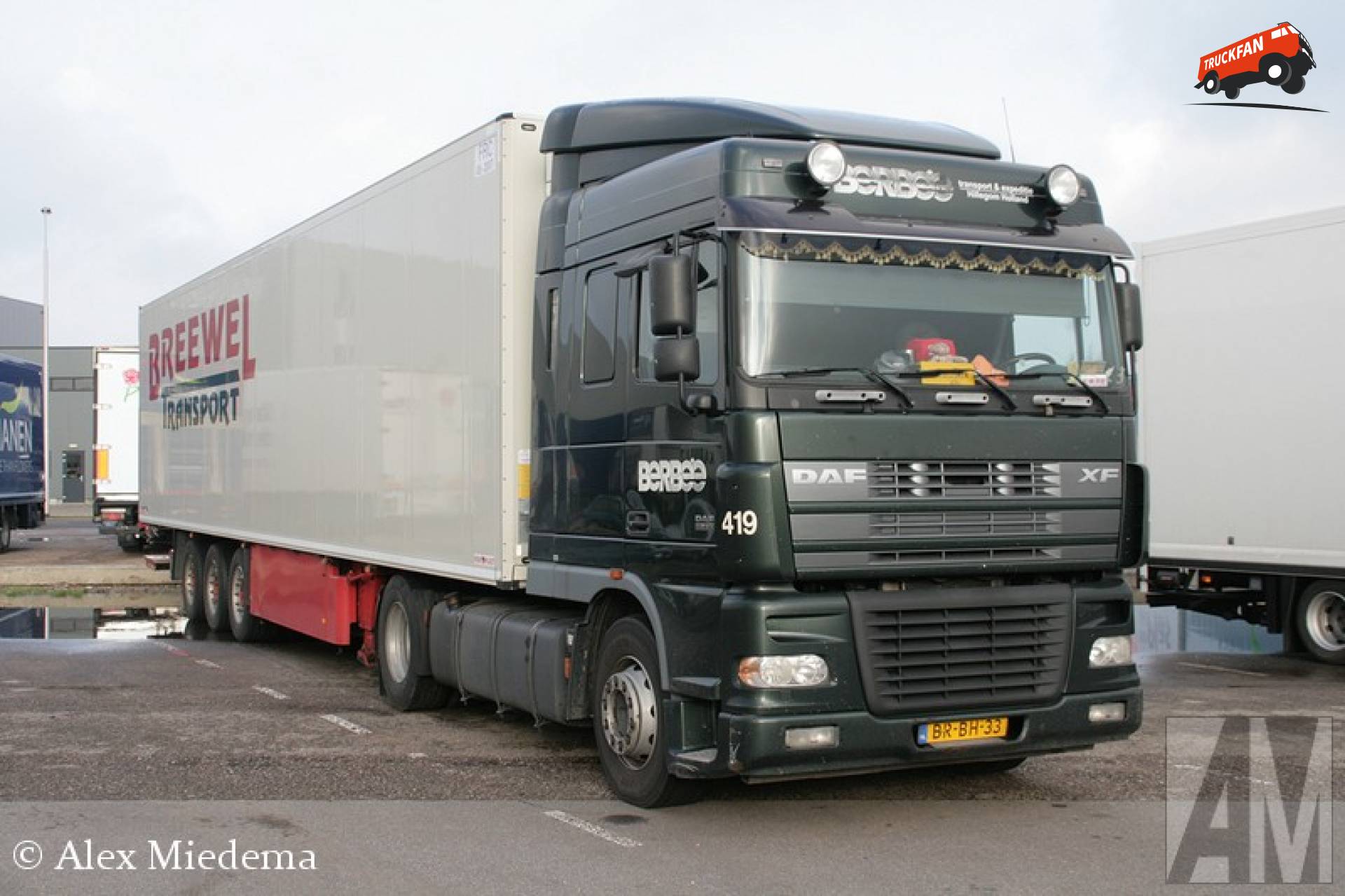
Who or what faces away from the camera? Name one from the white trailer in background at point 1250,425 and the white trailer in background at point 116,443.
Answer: the white trailer in background at point 116,443

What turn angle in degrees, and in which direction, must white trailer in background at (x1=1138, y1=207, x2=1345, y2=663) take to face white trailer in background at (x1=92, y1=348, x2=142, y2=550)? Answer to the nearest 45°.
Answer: approximately 135° to its right

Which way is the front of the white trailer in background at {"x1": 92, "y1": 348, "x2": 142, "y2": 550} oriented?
away from the camera

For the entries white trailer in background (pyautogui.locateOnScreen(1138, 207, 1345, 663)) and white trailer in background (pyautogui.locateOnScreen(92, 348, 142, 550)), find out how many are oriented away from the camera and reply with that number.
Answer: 1

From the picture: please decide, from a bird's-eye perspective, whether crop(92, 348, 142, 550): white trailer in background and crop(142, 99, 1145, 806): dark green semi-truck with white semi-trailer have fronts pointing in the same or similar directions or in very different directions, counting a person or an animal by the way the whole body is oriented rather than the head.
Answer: very different directions

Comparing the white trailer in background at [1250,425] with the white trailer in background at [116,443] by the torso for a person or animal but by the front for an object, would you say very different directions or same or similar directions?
very different directions

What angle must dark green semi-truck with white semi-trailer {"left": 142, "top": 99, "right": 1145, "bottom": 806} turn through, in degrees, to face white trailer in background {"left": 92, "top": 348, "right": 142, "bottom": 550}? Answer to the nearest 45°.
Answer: approximately 180°

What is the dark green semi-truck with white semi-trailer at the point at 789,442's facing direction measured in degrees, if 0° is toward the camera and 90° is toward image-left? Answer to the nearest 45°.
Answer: approximately 315°
